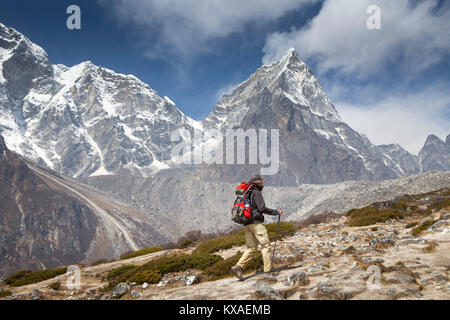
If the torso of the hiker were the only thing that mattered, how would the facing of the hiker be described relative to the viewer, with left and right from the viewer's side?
facing to the right of the viewer

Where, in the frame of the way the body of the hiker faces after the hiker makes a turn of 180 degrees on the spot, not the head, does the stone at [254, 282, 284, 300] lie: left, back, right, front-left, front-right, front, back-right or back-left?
left

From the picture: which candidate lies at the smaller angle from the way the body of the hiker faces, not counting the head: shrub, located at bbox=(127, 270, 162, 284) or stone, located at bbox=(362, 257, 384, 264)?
the stone

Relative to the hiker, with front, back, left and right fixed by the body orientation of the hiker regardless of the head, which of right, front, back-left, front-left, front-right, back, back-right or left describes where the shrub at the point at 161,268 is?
back-left

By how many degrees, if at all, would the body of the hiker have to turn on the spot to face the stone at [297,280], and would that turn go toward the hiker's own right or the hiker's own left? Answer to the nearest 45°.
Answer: approximately 45° to the hiker's own right

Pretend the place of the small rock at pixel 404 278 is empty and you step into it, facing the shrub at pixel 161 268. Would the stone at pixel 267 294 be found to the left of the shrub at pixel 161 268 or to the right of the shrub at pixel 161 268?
left

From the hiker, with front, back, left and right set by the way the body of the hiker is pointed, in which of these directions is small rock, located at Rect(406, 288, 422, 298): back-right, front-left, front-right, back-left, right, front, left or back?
front-right

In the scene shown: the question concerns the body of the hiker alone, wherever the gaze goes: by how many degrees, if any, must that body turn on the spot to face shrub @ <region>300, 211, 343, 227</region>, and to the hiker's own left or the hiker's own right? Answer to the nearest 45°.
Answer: approximately 90° to the hiker's own left

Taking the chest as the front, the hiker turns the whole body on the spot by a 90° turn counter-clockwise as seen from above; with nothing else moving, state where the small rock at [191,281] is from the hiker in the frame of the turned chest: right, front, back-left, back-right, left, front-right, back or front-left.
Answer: front-left
